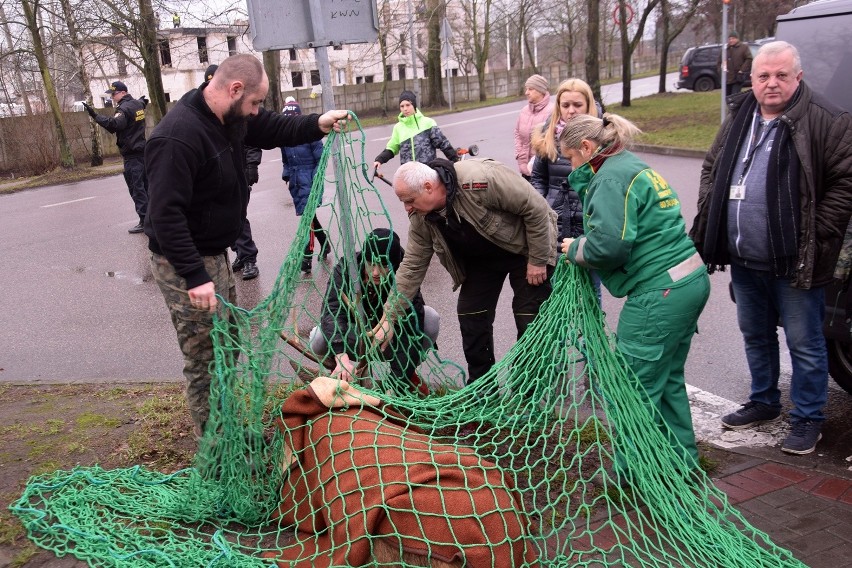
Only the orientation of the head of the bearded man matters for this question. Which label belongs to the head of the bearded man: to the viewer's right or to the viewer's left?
to the viewer's right

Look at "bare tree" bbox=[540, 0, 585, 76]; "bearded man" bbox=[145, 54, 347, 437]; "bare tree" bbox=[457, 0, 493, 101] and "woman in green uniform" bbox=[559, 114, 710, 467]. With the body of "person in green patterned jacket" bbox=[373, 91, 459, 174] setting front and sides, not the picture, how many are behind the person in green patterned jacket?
2

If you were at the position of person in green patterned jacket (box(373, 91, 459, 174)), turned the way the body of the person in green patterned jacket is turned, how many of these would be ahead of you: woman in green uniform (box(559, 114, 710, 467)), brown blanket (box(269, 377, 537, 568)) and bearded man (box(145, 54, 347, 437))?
3

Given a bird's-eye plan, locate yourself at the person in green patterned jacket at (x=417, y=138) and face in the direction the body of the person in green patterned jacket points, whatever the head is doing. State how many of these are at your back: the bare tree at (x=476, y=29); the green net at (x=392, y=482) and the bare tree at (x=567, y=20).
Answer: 2

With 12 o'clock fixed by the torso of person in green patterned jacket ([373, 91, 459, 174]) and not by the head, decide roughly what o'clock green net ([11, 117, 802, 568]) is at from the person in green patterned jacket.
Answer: The green net is roughly at 12 o'clock from the person in green patterned jacket.

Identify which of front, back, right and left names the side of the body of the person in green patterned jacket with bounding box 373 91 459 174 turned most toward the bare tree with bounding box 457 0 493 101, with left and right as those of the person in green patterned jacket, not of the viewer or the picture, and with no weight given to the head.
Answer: back

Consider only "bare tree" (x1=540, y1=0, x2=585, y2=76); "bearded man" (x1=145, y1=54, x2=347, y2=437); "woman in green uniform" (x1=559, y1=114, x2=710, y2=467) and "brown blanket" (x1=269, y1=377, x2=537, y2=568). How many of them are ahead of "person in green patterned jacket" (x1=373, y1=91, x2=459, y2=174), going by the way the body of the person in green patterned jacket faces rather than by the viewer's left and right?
3

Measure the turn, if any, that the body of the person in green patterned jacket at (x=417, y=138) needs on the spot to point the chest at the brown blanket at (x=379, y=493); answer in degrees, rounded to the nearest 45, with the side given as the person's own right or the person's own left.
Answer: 0° — they already face it

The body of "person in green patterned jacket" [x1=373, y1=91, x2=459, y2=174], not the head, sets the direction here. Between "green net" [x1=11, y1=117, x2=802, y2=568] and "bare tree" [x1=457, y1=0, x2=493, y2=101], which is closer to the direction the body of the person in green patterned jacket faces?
the green net

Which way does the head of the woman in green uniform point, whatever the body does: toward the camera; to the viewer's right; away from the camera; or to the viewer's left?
to the viewer's left

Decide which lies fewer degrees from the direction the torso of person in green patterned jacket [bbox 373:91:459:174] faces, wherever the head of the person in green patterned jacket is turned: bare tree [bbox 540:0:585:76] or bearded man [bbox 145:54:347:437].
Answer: the bearded man
